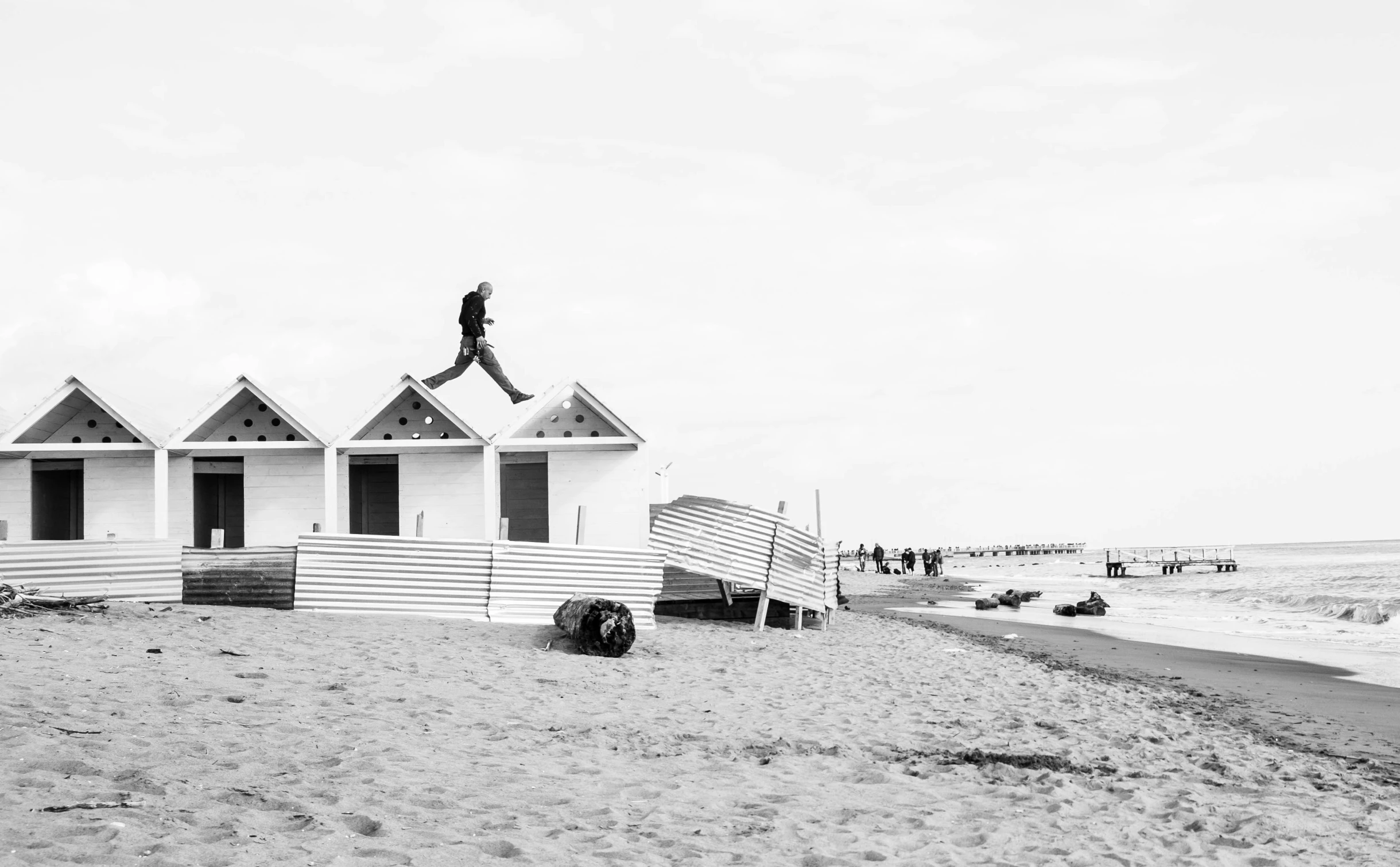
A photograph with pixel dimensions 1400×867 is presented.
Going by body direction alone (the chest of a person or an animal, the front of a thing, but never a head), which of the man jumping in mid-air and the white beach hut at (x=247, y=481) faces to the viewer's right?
the man jumping in mid-air

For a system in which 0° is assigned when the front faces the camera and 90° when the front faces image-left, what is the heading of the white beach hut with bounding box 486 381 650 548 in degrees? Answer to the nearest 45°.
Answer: approximately 0°

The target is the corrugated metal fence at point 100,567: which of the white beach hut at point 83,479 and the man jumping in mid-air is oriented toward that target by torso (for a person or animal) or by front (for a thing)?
the white beach hut

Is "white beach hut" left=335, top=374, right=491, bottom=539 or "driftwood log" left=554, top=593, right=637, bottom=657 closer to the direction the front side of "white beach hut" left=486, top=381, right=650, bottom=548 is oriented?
the driftwood log

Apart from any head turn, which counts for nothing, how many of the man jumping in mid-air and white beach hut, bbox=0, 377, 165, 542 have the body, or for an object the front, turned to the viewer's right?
1

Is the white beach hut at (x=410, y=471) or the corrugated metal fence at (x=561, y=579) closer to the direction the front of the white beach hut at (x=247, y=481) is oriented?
the corrugated metal fence

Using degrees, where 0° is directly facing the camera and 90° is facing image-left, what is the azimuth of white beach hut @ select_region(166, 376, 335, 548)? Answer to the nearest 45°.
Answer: approximately 0°

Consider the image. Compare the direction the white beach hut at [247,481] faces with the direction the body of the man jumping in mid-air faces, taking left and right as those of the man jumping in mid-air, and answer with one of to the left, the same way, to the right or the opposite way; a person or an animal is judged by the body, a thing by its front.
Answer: to the right
